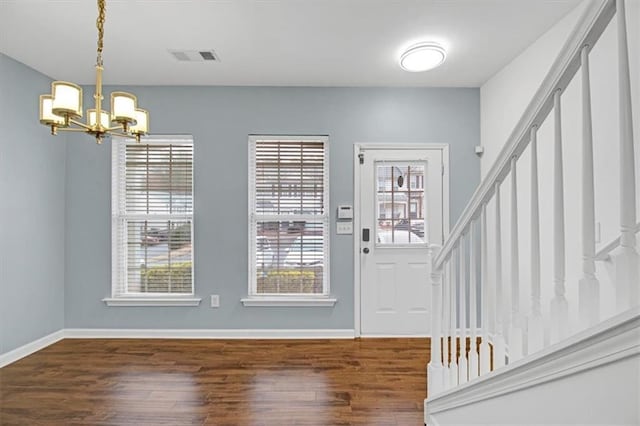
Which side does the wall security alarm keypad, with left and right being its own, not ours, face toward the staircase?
front

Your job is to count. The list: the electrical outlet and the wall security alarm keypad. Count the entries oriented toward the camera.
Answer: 2

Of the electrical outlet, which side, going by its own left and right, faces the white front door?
left

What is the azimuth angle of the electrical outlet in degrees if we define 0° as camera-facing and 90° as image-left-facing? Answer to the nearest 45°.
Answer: approximately 0°

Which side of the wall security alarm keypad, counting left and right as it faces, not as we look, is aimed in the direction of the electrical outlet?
right
